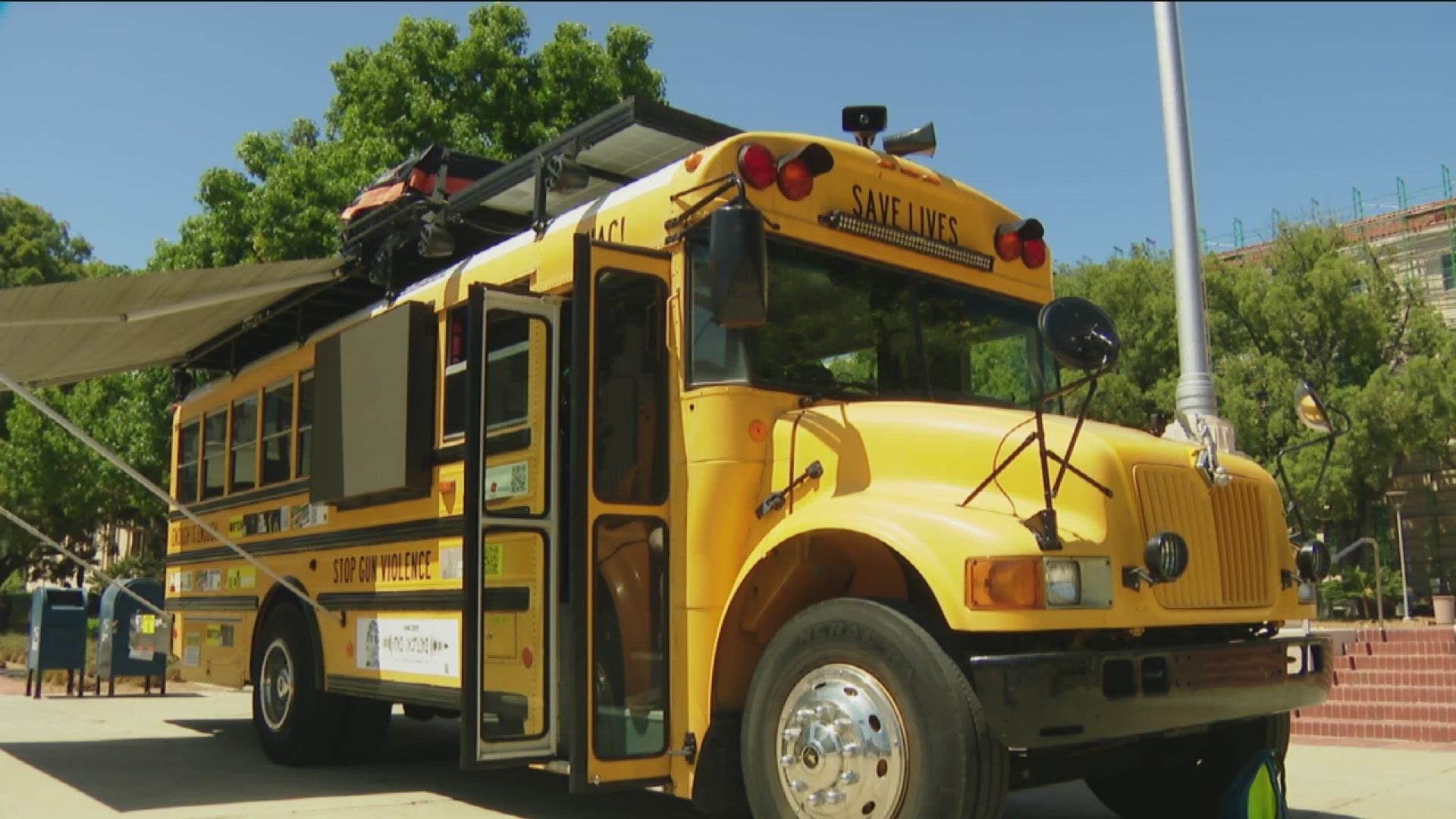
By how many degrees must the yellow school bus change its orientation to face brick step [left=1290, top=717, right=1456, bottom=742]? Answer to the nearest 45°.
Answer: approximately 90° to its left

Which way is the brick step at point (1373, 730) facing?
toward the camera

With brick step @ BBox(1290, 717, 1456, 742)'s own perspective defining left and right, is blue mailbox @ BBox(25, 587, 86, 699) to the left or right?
on its right

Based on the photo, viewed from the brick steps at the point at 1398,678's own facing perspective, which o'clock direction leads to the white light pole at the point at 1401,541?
The white light pole is roughly at 6 o'clock from the brick steps.

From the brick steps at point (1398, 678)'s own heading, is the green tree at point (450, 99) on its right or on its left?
on its right

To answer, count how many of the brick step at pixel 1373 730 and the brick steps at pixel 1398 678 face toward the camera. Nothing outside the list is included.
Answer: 2

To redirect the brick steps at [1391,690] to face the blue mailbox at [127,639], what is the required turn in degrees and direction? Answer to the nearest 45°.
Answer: approximately 90° to its right

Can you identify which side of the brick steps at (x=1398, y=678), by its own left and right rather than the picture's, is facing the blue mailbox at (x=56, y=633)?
right

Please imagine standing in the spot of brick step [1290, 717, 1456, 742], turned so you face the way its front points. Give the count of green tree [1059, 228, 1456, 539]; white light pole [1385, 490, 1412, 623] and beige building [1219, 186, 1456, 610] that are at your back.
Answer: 3
